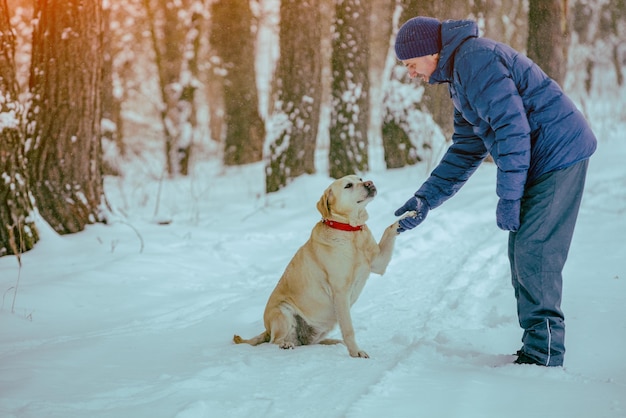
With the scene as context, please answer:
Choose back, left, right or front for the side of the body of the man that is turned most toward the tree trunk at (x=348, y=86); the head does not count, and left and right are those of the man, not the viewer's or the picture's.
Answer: right

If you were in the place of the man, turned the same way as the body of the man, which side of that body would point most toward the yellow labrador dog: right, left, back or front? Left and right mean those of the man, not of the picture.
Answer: front

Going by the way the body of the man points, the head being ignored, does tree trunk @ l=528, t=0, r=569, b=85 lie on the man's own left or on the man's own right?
on the man's own right

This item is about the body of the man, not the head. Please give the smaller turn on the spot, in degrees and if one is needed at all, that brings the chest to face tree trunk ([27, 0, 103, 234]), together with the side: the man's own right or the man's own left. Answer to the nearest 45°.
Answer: approximately 45° to the man's own right

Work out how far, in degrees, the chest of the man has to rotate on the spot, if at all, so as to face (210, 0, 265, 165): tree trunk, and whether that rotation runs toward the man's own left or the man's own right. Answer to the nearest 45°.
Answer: approximately 45° to the man's own right

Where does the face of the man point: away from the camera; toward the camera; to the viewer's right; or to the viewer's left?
to the viewer's left

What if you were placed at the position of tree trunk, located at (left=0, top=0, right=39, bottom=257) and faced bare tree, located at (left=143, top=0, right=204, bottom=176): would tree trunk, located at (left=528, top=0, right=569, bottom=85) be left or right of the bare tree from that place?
right

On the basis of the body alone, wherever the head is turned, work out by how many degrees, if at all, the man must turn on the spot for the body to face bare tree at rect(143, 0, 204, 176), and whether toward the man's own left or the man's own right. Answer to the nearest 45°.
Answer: approximately 45° to the man's own right

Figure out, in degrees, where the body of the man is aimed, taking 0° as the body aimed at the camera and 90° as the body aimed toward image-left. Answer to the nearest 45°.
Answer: approximately 90°

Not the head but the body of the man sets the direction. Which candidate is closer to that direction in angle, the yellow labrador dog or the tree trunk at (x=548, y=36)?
the yellow labrador dog

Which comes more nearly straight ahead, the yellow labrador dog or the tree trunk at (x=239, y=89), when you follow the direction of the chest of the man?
the yellow labrador dog
